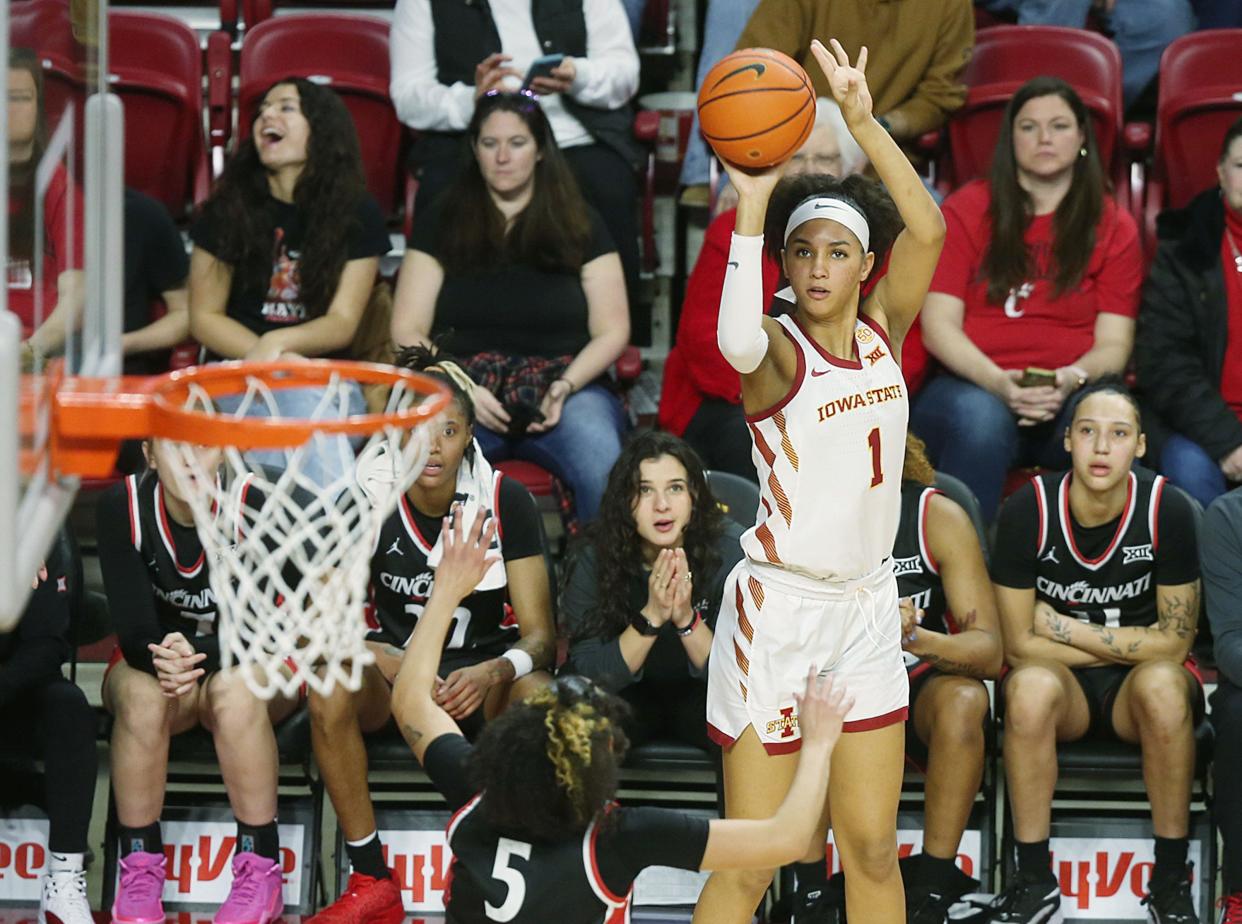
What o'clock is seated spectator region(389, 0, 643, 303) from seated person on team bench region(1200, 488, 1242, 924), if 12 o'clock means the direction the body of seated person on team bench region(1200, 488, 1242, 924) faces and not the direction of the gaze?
seated spectator region(389, 0, 643, 303) is roughly at 4 o'clock from seated person on team bench region(1200, 488, 1242, 924).

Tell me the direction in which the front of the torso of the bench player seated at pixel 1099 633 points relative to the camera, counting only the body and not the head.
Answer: toward the camera

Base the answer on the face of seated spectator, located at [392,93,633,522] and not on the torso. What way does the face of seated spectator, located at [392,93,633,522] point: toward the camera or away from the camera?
toward the camera

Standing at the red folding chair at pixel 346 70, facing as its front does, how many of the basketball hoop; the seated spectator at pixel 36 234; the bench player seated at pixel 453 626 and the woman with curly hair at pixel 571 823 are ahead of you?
4

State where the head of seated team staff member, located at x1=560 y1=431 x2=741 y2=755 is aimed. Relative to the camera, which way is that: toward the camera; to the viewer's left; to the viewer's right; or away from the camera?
toward the camera

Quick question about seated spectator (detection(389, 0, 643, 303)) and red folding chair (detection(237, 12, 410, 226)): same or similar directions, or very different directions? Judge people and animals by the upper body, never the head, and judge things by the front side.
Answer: same or similar directions

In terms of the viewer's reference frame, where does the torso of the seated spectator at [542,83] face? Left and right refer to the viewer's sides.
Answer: facing the viewer

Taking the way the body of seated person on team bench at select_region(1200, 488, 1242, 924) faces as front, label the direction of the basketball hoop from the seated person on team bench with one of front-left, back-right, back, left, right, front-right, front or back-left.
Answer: front-right

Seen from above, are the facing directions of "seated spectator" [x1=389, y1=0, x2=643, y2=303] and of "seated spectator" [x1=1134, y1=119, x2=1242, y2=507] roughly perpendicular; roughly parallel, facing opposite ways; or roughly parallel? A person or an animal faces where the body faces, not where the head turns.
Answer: roughly parallel

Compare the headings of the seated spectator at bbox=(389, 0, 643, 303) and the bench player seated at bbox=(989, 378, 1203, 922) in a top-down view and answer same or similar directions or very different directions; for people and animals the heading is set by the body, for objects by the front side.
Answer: same or similar directions

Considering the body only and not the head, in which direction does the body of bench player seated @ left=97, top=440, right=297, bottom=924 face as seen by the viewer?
toward the camera

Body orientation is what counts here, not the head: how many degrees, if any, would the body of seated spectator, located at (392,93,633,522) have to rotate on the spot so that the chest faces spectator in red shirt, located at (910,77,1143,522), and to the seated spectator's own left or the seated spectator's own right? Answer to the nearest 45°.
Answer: approximately 90° to the seated spectator's own left

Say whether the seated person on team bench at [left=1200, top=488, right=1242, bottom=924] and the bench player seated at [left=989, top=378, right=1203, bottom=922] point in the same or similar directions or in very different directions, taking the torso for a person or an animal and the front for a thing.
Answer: same or similar directions

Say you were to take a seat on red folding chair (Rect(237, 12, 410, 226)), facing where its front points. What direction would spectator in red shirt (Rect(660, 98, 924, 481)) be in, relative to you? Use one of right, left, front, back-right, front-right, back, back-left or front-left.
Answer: front-left

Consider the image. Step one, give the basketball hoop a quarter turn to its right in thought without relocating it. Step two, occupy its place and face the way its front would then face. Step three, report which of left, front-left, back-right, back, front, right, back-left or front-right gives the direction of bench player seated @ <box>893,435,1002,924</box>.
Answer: back-left

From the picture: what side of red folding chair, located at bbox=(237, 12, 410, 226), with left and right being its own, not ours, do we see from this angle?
front
